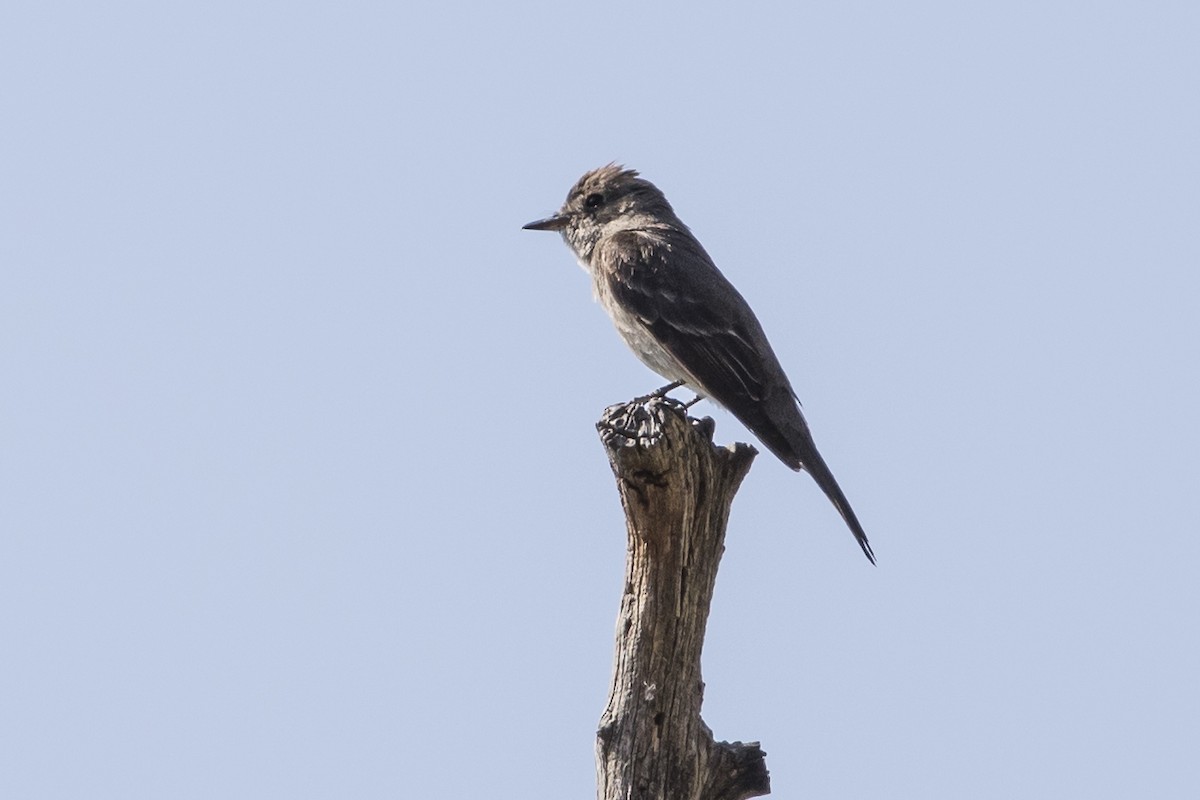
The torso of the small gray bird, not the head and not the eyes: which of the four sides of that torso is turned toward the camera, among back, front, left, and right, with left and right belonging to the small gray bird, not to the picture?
left
